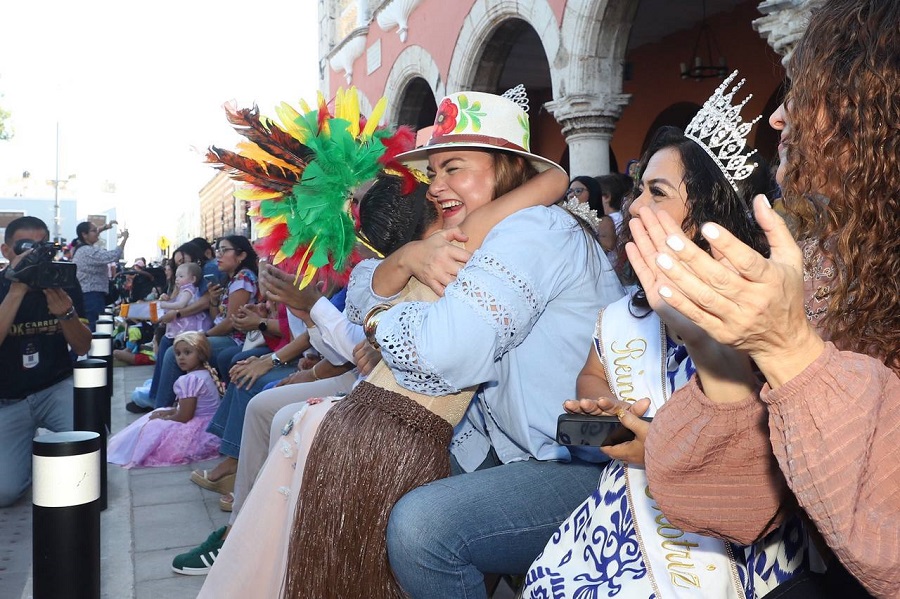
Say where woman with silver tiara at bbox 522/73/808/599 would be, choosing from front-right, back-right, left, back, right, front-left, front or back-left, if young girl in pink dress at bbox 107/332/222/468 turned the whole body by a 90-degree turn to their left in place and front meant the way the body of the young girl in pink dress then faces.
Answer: front

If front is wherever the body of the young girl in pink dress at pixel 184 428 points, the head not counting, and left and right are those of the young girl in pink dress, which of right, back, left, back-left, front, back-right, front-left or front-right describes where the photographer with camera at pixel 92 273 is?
right

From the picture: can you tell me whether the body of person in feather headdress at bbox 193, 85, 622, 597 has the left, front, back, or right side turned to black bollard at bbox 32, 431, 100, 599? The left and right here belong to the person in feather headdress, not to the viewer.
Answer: back

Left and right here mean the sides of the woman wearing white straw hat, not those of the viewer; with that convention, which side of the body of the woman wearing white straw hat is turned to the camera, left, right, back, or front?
left

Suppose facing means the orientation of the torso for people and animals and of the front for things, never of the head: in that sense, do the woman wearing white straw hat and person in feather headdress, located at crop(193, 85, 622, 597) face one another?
yes

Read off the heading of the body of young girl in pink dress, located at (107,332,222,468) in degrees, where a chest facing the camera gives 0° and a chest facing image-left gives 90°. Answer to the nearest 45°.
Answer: approximately 90°

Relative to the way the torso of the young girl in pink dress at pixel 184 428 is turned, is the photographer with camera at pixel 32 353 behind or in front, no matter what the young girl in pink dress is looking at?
in front
